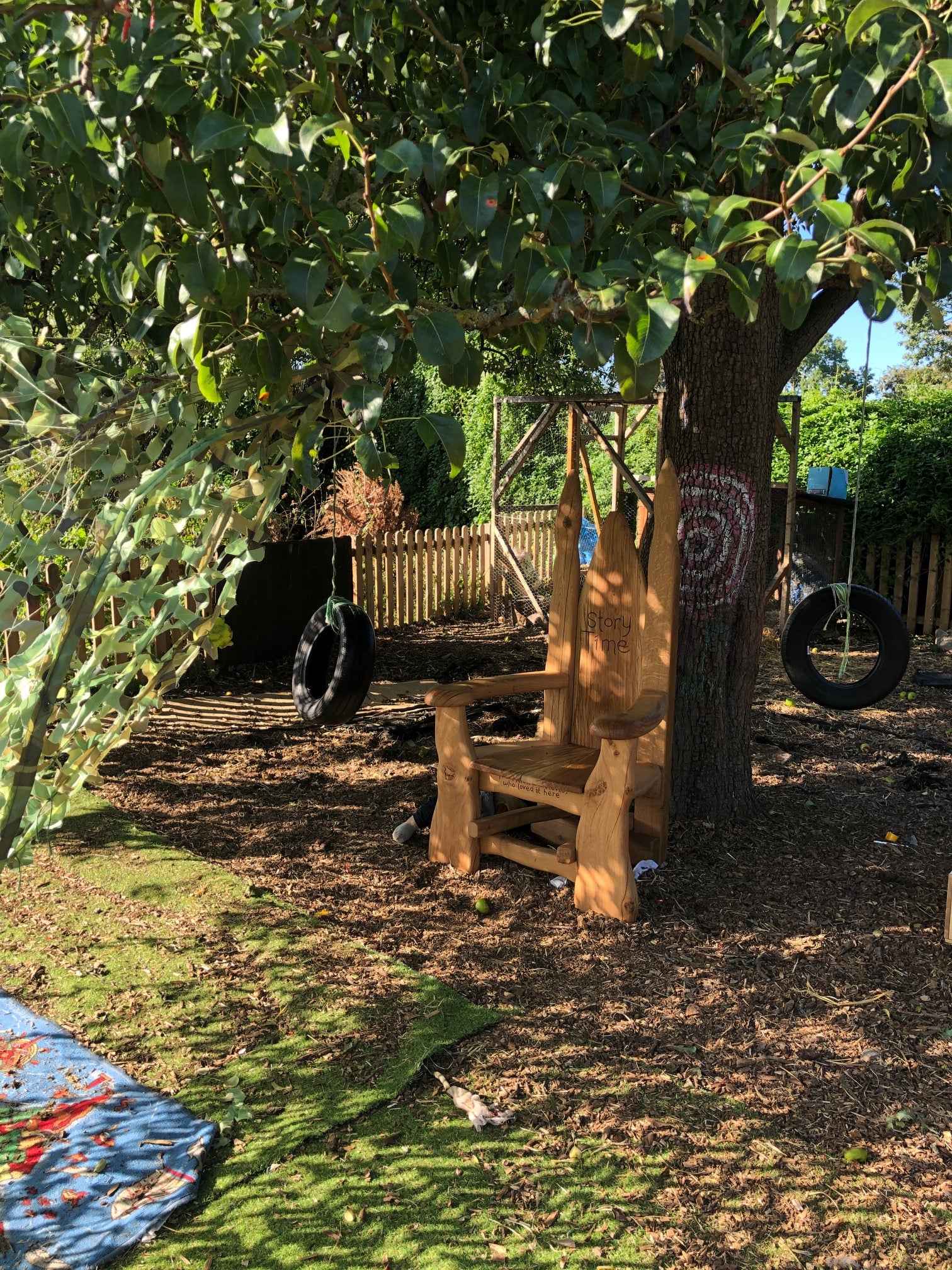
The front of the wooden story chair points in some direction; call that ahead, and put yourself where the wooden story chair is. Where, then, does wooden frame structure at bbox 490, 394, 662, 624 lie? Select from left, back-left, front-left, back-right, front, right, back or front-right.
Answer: back-right

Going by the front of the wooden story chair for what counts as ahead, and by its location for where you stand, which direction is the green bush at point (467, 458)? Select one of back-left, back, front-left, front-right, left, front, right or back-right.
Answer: back-right

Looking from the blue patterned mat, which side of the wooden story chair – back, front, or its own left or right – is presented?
front

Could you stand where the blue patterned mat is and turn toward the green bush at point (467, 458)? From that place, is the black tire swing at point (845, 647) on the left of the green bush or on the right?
right

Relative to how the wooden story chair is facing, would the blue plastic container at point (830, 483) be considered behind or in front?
behind

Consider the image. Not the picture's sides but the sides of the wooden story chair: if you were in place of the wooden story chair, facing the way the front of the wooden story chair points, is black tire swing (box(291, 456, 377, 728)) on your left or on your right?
on your right

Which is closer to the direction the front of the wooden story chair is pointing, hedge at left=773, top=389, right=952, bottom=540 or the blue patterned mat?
the blue patterned mat

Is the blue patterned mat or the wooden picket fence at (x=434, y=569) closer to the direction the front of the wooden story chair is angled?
the blue patterned mat

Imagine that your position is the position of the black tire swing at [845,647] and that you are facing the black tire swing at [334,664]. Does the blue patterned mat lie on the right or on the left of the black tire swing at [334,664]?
left

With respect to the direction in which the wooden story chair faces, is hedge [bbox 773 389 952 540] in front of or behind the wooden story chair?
behind

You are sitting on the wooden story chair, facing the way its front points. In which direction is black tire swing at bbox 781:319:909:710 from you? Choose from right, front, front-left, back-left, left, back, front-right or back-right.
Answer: back

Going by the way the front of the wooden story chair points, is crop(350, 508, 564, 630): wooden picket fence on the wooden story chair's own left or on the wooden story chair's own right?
on the wooden story chair's own right

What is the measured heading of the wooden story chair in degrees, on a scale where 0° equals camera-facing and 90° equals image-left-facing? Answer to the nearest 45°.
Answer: approximately 45°
